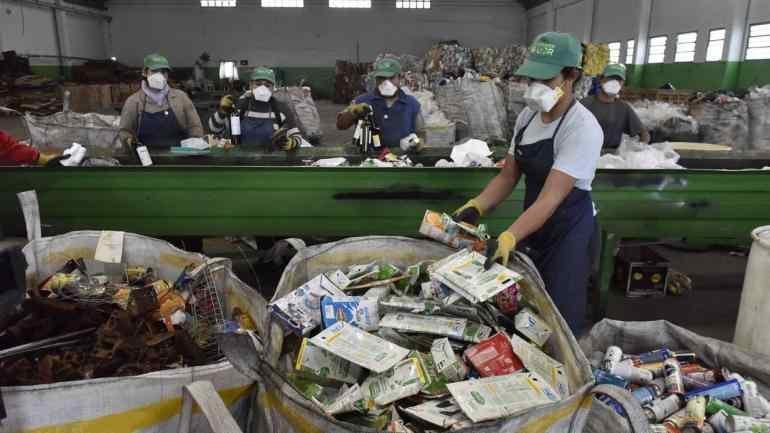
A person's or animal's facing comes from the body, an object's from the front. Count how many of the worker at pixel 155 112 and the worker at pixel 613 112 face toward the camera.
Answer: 2

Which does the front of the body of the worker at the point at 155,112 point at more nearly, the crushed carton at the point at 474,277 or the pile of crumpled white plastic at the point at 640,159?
the crushed carton

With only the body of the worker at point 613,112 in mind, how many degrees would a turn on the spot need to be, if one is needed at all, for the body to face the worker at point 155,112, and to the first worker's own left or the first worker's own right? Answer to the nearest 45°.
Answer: approximately 45° to the first worker's own right

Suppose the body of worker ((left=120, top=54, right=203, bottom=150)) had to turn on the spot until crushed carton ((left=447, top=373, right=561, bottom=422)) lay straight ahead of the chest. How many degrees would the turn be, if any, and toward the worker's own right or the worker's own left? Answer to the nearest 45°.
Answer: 0° — they already face it

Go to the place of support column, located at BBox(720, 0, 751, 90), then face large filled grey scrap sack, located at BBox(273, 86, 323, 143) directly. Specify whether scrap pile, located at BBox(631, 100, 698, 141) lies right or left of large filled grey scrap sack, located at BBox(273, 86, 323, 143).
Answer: left

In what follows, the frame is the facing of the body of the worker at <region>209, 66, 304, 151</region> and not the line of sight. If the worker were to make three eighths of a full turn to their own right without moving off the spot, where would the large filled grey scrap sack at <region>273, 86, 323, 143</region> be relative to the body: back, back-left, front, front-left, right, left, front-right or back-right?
front-right

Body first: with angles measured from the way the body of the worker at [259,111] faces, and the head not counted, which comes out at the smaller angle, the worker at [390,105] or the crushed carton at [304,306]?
the crushed carton

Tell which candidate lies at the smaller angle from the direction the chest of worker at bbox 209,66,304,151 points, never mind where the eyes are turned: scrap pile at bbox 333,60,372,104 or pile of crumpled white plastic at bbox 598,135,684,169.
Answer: the pile of crumpled white plastic
